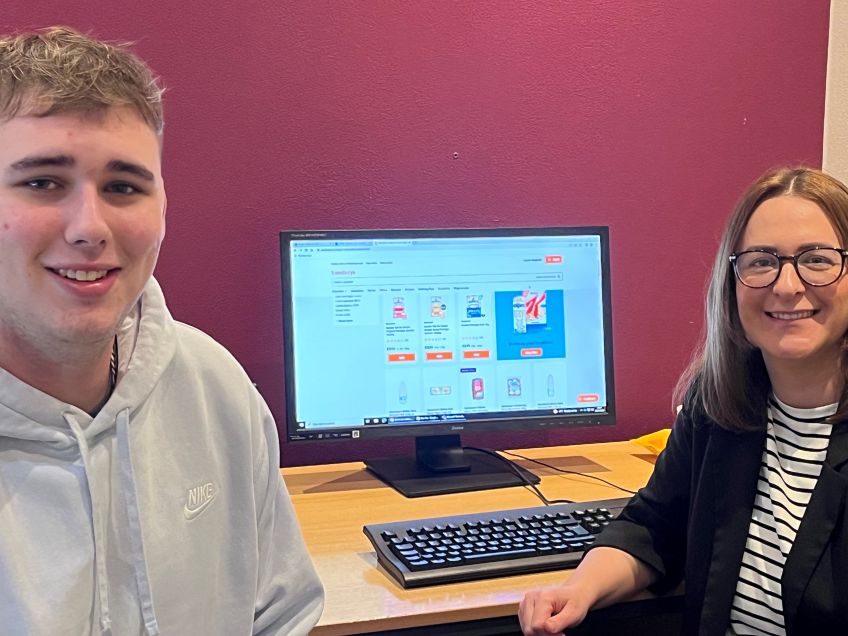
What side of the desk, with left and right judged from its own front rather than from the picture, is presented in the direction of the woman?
left

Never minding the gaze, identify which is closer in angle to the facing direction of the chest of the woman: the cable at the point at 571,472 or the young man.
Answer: the young man

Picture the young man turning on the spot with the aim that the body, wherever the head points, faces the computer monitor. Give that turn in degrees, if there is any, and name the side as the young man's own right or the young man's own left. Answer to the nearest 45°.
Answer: approximately 135° to the young man's own left

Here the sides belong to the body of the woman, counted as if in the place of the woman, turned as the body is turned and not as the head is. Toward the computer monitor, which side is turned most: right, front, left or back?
right

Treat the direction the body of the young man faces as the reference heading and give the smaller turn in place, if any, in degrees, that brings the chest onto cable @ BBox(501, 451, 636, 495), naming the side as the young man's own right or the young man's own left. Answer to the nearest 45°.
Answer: approximately 135° to the young man's own left

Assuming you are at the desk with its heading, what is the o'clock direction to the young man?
The young man is roughly at 1 o'clock from the desk.

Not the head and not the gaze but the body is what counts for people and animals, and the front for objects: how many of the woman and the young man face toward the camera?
2

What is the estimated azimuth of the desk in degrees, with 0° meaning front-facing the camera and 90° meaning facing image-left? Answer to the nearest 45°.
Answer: approximately 0°

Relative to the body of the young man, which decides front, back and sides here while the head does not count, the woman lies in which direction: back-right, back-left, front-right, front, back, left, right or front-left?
left
